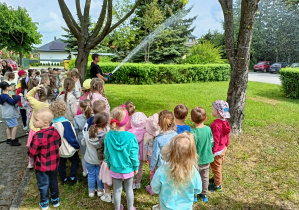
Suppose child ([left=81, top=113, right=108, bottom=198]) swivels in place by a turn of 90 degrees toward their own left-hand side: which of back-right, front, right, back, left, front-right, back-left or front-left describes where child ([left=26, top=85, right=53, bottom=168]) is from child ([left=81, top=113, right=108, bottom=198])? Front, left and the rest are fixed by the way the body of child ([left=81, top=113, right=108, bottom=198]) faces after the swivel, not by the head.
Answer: front

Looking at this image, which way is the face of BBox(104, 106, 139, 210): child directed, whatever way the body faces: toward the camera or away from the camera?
away from the camera

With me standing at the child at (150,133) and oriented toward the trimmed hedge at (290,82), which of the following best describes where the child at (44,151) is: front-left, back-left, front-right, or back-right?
back-left

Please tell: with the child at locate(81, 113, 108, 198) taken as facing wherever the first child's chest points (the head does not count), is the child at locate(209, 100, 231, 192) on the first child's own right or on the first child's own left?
on the first child's own right

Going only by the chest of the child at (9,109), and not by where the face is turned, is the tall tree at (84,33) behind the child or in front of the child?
in front

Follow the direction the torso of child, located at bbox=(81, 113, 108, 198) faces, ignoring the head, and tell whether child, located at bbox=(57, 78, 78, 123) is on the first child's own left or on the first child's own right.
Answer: on the first child's own left

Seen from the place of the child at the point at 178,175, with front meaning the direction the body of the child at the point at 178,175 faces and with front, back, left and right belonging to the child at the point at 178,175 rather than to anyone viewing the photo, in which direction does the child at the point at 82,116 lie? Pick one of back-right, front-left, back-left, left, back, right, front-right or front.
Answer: front-left

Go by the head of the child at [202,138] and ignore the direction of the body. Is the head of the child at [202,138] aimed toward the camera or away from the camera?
away from the camera

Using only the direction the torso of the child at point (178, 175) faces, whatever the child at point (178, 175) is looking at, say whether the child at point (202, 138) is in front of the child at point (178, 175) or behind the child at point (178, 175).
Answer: in front

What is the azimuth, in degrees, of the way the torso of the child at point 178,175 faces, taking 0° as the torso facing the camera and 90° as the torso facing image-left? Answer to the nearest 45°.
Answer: approximately 180°

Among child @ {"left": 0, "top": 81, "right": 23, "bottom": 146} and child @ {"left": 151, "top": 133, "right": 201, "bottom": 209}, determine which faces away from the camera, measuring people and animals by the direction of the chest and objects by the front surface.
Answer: child @ {"left": 151, "top": 133, "right": 201, "bottom": 209}

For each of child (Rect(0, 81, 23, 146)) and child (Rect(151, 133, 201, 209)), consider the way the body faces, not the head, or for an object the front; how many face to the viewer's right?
1

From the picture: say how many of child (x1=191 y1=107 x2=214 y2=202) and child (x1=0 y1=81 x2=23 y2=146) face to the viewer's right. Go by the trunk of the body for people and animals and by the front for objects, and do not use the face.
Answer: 1

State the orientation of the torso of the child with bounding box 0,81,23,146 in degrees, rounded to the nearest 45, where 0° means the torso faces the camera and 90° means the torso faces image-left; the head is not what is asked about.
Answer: approximately 270°

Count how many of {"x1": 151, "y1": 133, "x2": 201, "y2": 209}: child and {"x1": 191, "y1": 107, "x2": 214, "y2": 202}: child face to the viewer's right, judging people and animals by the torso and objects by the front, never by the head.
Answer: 0

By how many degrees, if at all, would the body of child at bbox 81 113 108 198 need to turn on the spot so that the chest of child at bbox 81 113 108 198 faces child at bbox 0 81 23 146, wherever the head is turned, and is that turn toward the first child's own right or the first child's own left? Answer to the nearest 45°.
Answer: approximately 90° to the first child's own left

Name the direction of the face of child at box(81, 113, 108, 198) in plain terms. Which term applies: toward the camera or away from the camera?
away from the camera

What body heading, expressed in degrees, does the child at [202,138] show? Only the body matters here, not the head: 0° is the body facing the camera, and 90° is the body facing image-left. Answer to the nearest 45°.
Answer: approximately 180°
